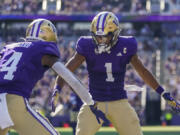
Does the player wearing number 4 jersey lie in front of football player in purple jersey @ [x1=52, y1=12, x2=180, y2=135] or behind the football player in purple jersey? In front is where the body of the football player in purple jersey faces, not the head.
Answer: in front

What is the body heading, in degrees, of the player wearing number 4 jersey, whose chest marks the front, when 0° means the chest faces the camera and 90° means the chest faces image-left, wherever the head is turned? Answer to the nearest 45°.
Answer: approximately 225°

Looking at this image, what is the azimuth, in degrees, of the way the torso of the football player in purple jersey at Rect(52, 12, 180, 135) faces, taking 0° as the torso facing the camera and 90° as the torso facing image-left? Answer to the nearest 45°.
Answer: approximately 0°

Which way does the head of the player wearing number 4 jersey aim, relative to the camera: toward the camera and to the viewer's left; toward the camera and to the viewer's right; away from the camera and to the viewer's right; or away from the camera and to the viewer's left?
away from the camera and to the viewer's right

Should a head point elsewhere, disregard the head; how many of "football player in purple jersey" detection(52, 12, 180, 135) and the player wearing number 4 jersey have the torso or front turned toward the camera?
1

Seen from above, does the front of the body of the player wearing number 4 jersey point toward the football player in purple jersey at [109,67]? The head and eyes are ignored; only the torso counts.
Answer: yes
